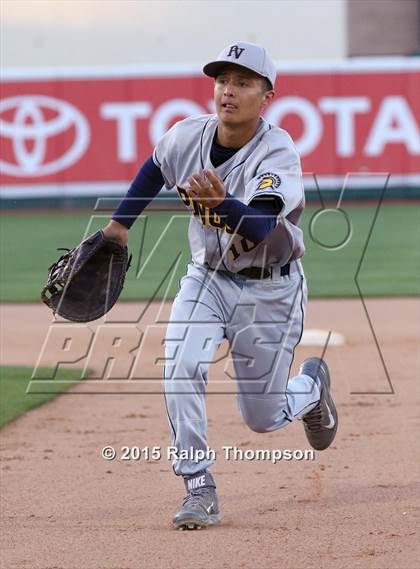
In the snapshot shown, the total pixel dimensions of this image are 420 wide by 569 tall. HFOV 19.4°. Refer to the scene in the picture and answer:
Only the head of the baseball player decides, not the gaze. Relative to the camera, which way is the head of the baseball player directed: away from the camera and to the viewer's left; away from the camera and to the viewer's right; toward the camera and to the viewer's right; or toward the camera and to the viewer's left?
toward the camera and to the viewer's left
